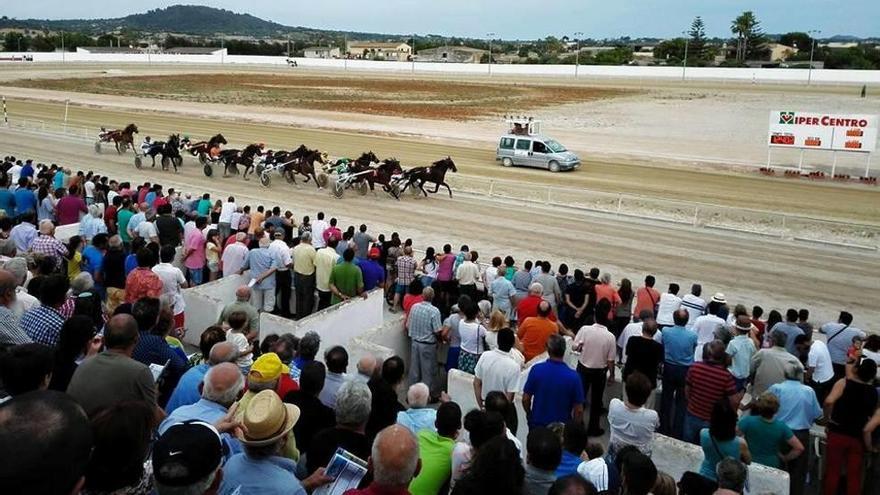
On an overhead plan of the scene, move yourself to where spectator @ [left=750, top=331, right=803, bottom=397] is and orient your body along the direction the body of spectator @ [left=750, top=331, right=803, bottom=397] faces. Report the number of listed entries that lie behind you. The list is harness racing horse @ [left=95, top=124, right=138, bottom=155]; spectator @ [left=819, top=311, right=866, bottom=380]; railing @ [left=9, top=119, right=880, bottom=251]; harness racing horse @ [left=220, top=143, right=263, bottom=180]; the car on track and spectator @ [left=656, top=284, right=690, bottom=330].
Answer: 0

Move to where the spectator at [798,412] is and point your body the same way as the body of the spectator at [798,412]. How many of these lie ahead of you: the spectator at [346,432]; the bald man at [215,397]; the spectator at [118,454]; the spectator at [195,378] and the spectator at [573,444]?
0

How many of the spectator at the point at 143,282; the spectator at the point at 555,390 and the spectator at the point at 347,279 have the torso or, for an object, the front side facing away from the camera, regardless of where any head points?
3

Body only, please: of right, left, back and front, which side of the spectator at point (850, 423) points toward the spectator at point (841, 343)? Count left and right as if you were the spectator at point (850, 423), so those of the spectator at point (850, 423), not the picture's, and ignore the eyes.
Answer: front

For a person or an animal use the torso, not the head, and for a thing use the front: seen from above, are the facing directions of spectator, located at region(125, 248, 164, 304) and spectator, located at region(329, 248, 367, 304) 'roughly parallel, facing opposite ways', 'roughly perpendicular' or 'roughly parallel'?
roughly parallel

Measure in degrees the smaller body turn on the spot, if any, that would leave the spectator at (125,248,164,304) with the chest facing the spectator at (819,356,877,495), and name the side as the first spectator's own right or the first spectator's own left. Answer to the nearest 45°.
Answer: approximately 135° to the first spectator's own right

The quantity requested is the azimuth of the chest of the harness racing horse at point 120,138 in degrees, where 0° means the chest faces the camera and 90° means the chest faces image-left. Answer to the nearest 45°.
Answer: approximately 270°

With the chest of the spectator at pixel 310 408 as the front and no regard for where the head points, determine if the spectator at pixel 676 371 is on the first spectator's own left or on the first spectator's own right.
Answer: on the first spectator's own right

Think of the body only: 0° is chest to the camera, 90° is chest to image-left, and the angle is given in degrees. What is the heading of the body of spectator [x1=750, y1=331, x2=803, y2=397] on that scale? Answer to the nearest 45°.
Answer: approximately 180°

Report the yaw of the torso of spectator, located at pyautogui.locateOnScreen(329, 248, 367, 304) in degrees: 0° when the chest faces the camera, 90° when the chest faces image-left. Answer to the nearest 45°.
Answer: approximately 180°

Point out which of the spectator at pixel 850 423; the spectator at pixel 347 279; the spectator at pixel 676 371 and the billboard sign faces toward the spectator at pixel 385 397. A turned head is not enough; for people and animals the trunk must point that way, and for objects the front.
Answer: the billboard sign

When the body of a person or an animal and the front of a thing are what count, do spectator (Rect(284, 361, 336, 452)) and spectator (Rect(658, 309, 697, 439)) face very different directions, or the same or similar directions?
same or similar directions

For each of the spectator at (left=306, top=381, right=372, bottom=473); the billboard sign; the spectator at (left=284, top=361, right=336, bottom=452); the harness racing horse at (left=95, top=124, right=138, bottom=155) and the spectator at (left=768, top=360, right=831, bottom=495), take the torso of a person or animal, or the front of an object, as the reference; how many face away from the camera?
3

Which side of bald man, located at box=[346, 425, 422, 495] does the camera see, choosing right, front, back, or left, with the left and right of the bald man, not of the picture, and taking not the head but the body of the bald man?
back

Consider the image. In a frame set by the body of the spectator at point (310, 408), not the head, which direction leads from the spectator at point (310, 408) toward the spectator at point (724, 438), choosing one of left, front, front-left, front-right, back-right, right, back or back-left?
right

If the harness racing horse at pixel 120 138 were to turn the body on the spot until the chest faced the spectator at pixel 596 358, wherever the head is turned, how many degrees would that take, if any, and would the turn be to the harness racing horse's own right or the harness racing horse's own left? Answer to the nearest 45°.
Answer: approximately 90° to the harness racing horse's own right

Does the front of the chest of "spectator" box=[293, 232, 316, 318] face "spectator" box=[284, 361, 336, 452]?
no

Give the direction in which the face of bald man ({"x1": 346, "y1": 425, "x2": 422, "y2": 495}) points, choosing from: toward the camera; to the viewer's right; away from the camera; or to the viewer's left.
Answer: away from the camera

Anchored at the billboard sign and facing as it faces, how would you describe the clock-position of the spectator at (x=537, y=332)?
The spectator is roughly at 12 o'clock from the billboard sign.
